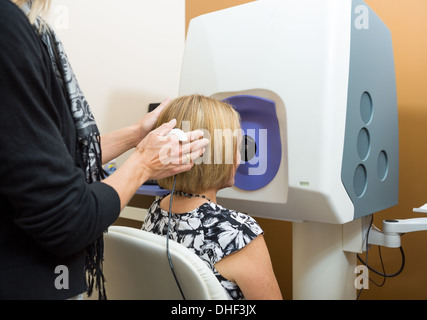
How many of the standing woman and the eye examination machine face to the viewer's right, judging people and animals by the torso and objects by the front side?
1

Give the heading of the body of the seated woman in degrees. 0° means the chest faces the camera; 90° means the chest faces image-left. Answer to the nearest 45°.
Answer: approximately 225°

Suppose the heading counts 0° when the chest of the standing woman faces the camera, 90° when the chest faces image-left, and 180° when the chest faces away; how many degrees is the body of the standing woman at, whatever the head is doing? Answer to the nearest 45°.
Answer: approximately 270°

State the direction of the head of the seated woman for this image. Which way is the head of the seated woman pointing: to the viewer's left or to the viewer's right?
to the viewer's right

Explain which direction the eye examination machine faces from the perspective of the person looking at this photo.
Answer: facing the viewer and to the left of the viewer

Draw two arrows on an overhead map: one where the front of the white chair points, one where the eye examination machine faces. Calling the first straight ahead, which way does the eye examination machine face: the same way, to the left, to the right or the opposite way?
the opposite way

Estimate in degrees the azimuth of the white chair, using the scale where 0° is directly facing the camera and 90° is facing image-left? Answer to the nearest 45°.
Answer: approximately 225°
